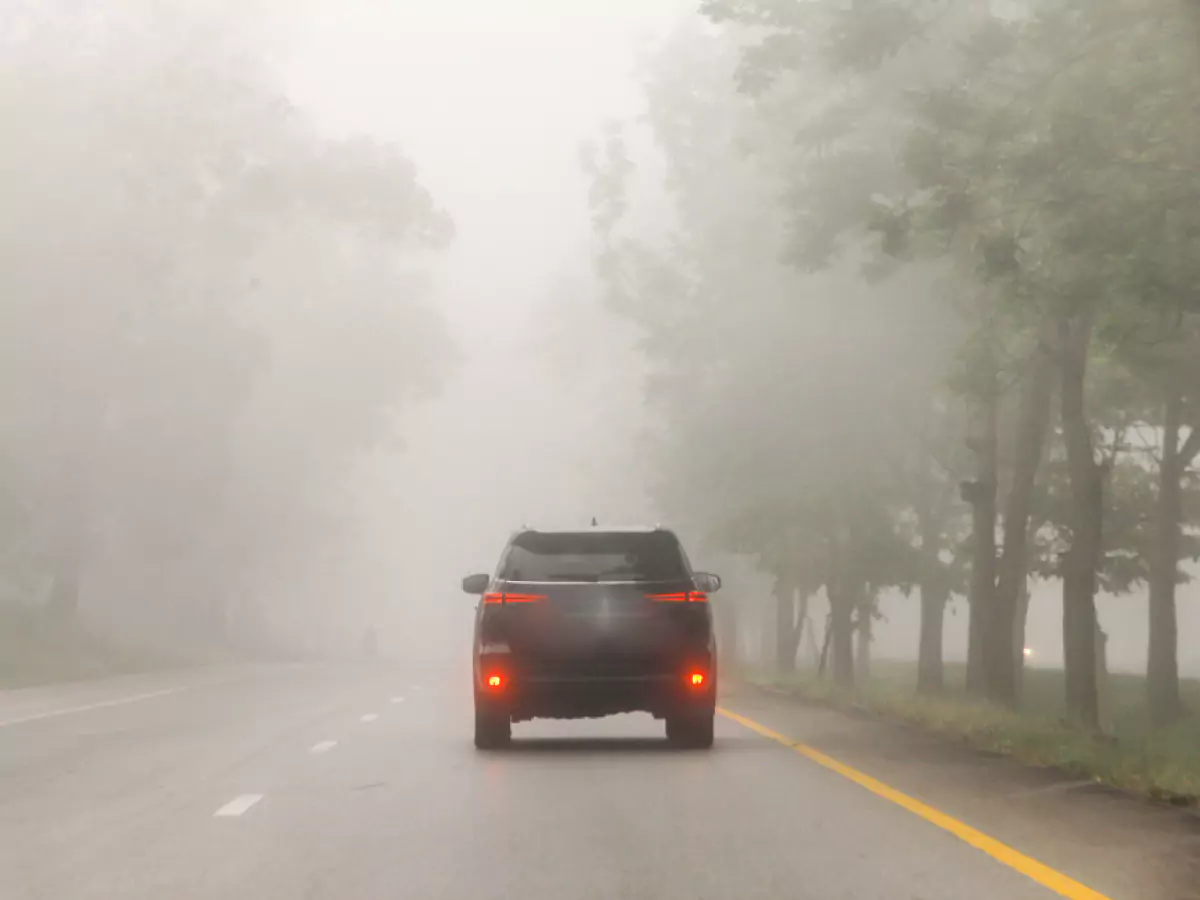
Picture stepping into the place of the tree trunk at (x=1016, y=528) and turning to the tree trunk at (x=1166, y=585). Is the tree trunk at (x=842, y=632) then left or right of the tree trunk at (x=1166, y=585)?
left

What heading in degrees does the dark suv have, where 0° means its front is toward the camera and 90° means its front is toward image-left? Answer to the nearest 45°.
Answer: approximately 180°

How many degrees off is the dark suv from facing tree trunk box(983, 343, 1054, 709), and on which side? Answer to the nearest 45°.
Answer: approximately 45° to its right

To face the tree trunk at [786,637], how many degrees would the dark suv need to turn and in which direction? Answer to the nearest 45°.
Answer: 0° — it already faces it

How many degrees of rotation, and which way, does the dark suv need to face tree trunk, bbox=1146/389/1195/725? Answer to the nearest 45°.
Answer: approximately 45° to its right

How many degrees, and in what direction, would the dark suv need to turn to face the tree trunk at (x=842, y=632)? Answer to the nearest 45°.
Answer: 0° — it already faces it

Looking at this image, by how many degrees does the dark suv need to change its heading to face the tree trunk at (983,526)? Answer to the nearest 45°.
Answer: approximately 45° to its right
